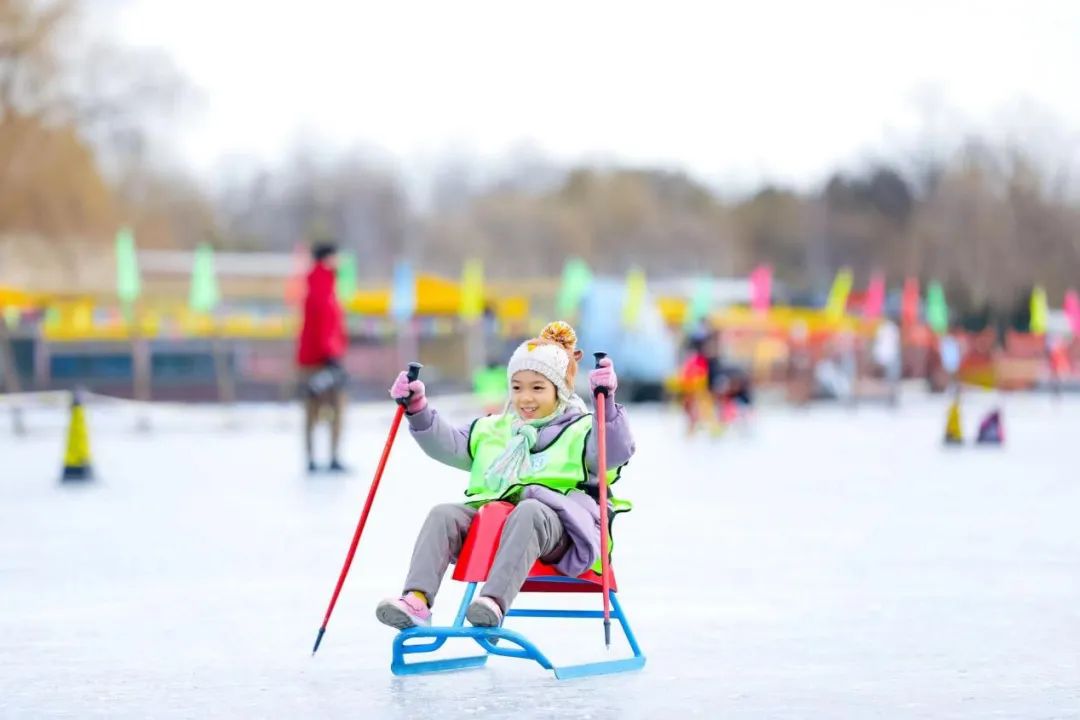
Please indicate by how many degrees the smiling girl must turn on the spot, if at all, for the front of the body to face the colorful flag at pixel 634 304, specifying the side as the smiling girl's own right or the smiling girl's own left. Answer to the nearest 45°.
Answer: approximately 135° to the smiling girl's own right

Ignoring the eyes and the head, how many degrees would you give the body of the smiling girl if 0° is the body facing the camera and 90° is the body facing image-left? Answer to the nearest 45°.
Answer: approximately 45°

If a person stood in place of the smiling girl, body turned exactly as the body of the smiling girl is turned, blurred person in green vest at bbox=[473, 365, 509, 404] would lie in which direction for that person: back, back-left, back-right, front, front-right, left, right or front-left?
back-right

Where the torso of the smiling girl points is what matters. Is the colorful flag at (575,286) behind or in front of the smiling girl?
behind

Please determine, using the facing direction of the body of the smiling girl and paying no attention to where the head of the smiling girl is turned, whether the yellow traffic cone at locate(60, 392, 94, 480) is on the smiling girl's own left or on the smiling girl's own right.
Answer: on the smiling girl's own right

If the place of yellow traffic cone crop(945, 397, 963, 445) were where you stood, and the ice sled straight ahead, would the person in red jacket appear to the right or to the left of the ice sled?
right

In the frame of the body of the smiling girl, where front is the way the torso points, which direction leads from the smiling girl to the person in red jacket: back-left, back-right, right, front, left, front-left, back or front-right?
back-right
